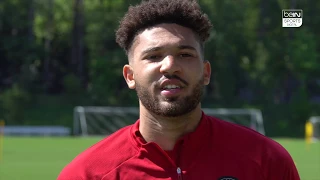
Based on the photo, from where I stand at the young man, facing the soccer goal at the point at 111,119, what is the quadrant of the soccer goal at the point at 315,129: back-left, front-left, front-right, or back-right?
front-right

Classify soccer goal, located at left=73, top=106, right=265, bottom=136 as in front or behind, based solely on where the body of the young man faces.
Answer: behind

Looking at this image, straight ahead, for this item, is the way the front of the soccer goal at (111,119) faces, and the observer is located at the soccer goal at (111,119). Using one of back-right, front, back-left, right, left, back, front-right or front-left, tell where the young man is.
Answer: front

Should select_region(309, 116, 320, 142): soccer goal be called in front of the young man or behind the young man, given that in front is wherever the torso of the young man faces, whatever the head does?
behind

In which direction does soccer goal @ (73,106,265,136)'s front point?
toward the camera

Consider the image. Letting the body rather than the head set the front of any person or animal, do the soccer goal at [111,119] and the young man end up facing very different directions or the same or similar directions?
same or similar directions

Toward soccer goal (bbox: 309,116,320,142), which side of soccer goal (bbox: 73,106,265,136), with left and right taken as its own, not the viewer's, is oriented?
left

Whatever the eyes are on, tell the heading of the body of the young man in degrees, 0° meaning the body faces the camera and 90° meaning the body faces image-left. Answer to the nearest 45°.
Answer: approximately 0°

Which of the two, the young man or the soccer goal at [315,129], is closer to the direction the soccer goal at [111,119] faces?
the young man

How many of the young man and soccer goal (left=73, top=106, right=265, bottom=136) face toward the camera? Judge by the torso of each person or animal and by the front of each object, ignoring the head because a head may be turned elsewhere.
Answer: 2

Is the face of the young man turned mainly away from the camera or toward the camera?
toward the camera
